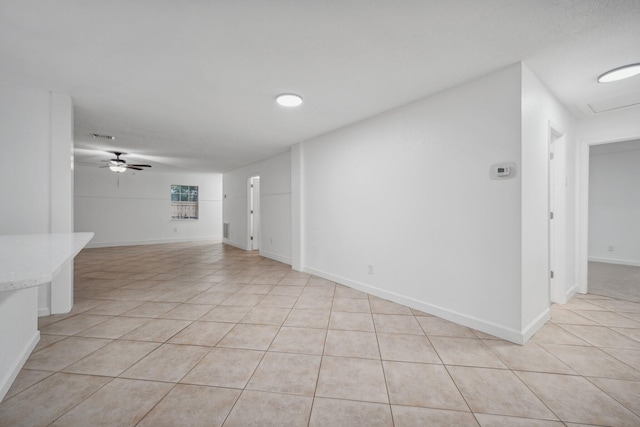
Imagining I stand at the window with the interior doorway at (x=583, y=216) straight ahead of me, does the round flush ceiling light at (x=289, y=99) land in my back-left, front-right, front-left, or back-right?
front-right

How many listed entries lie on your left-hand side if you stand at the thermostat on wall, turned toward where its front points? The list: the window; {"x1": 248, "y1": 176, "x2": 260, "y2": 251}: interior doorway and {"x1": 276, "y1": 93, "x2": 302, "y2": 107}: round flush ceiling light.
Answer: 0

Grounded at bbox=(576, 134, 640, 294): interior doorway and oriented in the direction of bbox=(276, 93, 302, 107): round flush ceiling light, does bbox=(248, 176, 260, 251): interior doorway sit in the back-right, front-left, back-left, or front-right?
front-right

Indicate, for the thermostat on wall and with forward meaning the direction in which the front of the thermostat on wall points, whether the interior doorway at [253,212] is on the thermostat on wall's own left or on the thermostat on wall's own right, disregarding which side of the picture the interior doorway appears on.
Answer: on the thermostat on wall's own right

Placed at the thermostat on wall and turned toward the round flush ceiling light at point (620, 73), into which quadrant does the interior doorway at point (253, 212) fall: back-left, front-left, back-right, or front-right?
back-left

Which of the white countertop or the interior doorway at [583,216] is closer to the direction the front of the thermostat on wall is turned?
the white countertop

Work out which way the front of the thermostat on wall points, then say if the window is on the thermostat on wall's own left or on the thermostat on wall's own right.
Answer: on the thermostat on wall's own right

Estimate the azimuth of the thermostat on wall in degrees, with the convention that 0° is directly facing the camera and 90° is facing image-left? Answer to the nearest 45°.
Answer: approximately 0°

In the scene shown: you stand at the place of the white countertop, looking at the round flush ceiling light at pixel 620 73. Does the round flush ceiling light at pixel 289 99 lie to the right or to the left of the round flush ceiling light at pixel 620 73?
left

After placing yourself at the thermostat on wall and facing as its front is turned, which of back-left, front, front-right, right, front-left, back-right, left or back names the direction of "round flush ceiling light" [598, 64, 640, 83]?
back-left

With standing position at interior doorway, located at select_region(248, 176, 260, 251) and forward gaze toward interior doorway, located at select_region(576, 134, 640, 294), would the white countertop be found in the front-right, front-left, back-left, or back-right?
front-right

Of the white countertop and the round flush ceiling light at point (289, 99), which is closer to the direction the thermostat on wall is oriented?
the white countertop

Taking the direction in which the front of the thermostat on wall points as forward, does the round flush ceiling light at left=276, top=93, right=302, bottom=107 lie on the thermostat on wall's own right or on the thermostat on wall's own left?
on the thermostat on wall's own right

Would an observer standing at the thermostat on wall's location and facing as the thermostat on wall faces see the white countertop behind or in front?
in front

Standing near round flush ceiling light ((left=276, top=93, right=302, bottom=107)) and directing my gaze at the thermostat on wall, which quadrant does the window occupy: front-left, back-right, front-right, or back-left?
back-left
